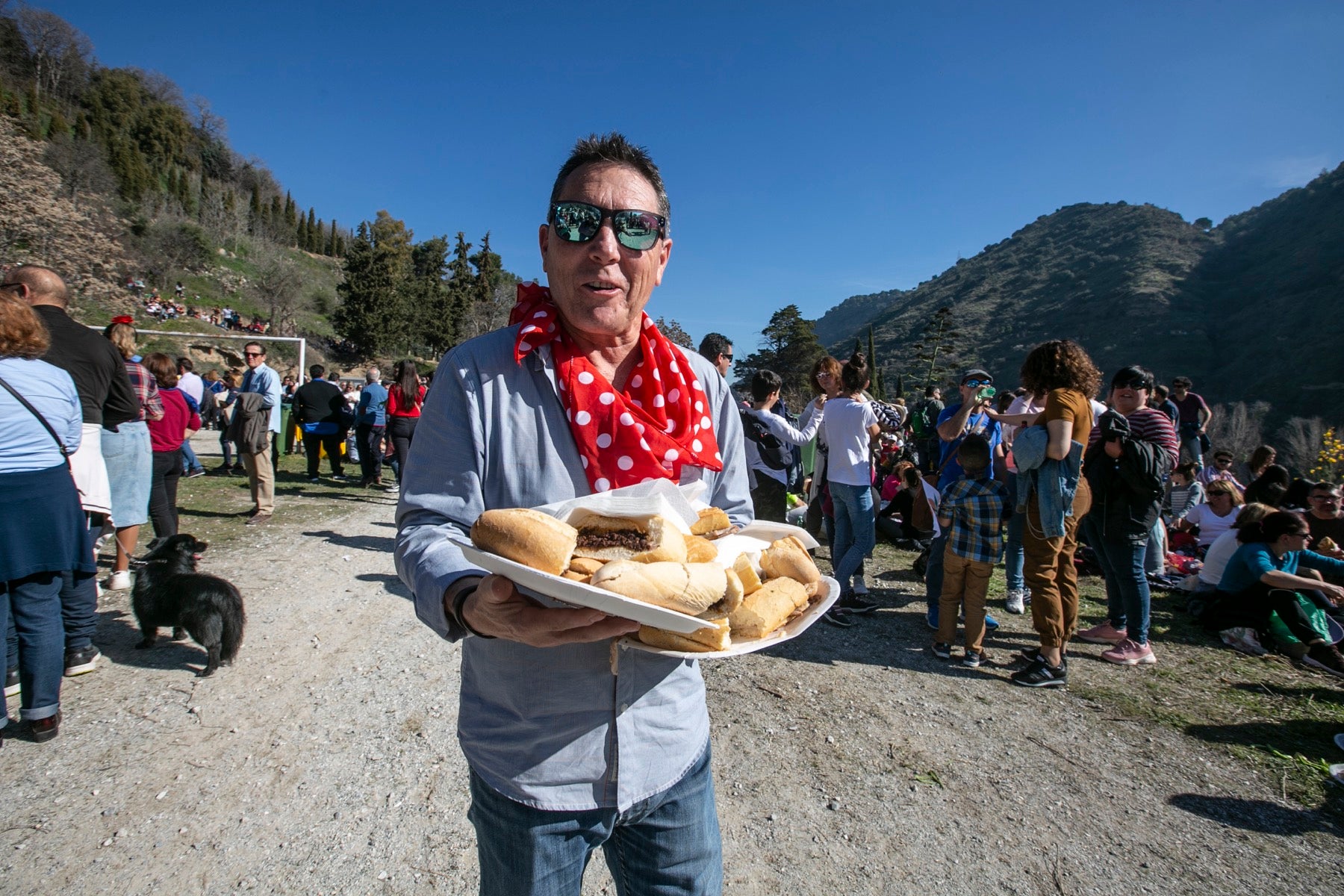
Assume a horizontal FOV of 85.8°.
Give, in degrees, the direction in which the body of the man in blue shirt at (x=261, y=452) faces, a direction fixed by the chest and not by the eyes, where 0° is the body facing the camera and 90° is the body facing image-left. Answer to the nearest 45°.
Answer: approximately 45°

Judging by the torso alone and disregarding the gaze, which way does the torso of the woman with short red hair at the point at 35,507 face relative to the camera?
away from the camera

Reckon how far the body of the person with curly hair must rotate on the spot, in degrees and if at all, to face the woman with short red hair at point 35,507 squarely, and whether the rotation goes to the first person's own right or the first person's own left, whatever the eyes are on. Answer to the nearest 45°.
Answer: approximately 45° to the first person's own left

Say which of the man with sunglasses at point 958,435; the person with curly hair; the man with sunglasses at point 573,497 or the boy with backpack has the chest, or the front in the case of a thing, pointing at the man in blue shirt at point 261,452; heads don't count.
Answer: the person with curly hair

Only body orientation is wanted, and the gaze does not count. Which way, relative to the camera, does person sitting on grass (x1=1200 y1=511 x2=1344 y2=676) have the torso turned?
to the viewer's right

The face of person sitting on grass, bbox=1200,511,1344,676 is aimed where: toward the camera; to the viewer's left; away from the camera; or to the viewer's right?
to the viewer's right

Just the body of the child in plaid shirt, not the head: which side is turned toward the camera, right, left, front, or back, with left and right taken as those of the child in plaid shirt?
back

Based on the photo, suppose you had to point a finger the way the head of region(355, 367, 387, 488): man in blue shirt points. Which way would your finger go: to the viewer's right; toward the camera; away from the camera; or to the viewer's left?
away from the camera

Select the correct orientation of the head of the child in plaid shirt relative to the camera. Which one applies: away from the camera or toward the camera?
away from the camera

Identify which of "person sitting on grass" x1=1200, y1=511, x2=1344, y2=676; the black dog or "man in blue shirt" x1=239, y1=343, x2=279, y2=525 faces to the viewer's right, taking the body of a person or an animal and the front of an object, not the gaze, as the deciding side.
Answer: the person sitting on grass

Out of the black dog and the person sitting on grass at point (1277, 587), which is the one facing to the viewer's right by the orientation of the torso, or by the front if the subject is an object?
the person sitting on grass
